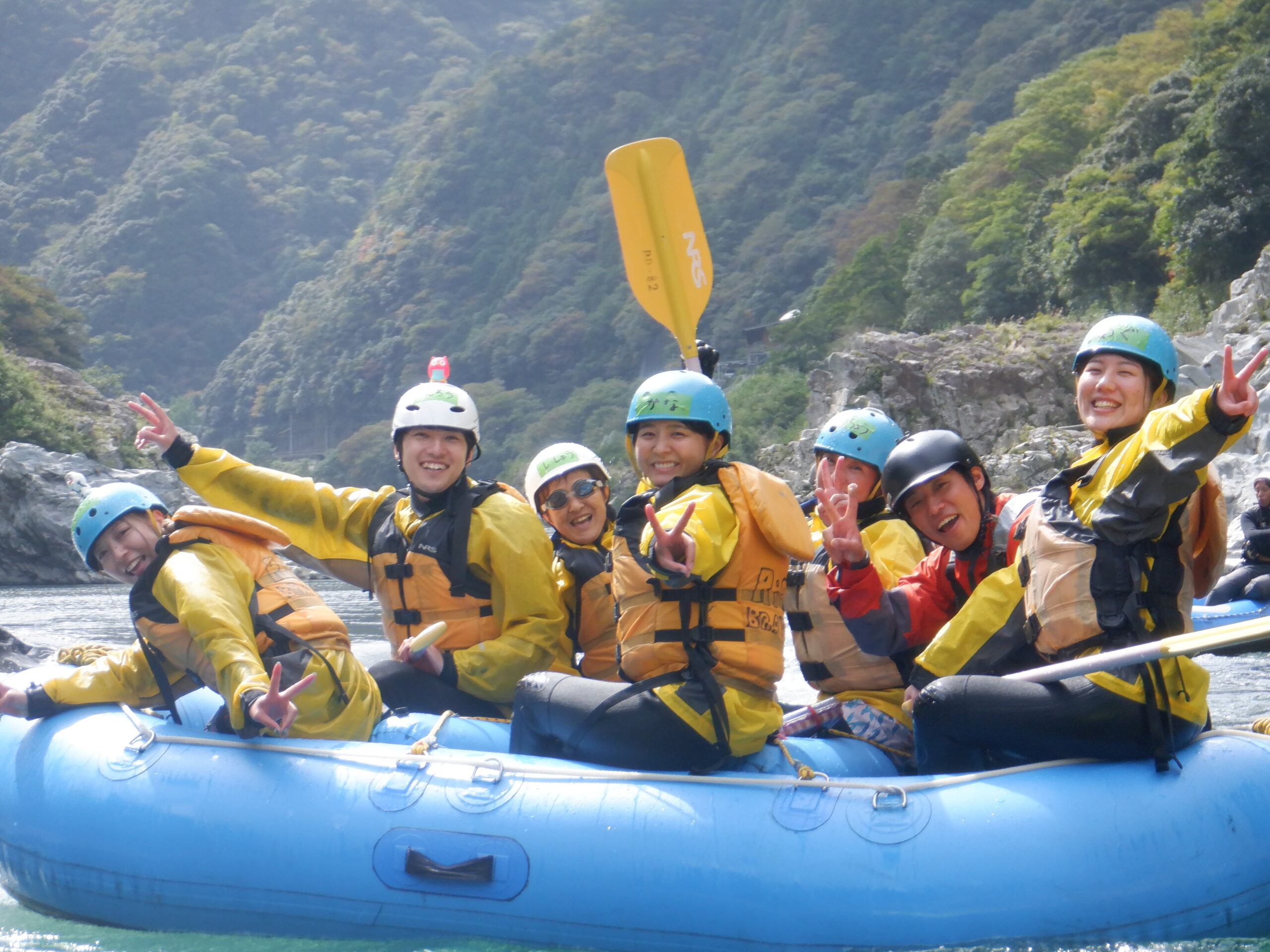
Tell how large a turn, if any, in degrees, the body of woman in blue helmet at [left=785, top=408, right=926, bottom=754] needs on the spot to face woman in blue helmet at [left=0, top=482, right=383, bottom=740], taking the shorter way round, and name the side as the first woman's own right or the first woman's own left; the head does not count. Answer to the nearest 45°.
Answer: approximately 45° to the first woman's own right

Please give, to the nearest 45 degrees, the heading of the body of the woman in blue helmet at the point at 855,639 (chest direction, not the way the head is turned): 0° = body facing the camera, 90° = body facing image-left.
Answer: approximately 45°

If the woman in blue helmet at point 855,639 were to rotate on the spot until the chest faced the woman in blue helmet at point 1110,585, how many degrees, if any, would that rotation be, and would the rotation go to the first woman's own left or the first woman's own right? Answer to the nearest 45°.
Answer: approximately 90° to the first woman's own left

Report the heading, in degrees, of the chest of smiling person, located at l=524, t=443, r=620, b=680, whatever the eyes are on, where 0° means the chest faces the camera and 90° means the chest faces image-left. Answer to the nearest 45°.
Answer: approximately 0°

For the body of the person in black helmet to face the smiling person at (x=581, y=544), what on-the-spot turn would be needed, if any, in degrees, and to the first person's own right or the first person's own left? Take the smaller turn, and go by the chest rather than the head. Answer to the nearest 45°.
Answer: approximately 90° to the first person's own right

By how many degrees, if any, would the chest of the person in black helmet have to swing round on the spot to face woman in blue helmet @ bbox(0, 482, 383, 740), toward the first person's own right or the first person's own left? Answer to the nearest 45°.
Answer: approximately 45° to the first person's own right

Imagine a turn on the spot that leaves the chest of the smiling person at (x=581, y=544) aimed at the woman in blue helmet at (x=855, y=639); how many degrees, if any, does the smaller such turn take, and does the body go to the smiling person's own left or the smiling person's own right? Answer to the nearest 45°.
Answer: approximately 45° to the smiling person's own left
